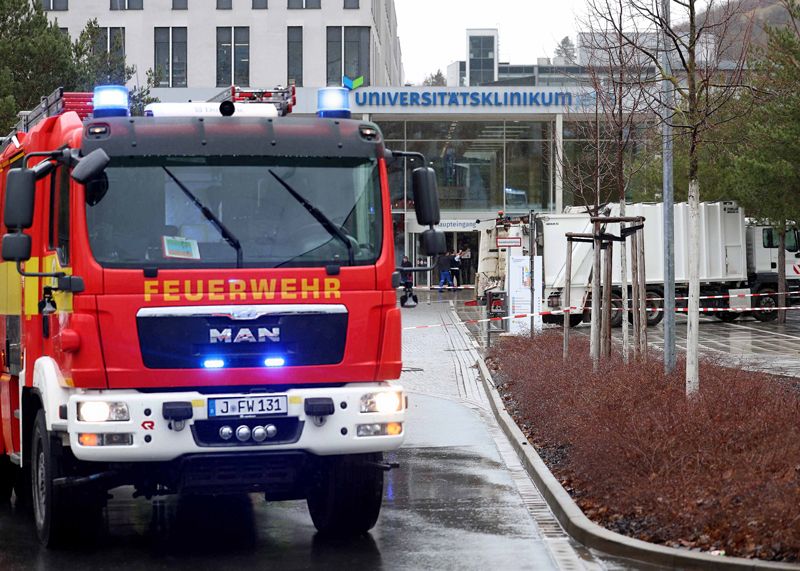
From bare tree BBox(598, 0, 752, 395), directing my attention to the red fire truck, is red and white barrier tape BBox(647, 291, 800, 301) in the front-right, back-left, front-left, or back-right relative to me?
back-right

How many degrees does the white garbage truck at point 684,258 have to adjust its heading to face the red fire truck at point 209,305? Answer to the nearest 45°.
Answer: approximately 90° to its right

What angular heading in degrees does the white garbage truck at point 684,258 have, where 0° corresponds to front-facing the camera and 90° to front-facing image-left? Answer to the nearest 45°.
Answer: approximately 270°

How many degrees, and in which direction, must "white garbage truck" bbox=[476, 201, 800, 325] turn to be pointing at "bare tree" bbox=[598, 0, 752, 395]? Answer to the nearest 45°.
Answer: approximately 90° to its right

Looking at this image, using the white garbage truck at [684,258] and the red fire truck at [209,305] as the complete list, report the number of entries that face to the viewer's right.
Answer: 1

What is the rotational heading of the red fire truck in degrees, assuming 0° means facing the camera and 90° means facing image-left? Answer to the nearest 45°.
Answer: approximately 0°

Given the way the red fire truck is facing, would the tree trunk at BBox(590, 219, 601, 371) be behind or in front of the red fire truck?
behind

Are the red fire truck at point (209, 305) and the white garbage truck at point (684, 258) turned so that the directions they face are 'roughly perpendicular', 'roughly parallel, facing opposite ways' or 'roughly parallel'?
roughly perpendicular

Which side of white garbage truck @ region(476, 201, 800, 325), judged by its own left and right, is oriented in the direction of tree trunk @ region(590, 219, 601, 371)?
right

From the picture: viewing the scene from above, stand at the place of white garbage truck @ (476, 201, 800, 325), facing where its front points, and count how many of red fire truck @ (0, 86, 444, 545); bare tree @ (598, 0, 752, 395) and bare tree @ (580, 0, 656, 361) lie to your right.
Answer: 3

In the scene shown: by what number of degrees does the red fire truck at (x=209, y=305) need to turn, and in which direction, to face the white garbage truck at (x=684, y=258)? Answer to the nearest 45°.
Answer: approximately 135° to its left

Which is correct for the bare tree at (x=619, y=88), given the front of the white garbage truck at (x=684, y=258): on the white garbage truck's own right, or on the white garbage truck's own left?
on the white garbage truck's own right
